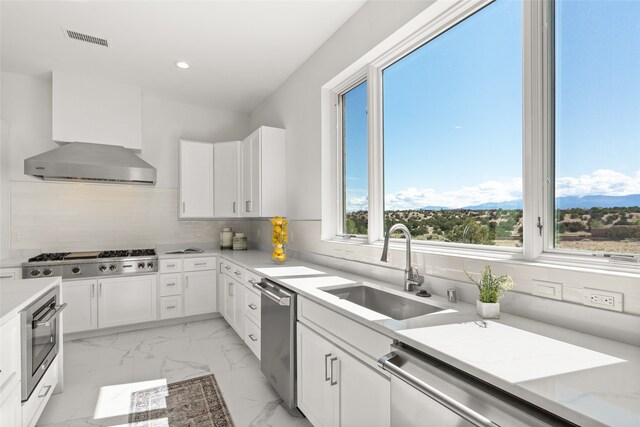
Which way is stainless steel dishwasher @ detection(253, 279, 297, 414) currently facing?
to the viewer's left

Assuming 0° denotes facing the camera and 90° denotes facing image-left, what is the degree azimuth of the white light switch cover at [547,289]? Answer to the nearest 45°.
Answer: approximately 45°

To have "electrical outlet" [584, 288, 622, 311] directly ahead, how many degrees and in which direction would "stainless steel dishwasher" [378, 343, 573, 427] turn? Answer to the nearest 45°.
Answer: approximately 180°

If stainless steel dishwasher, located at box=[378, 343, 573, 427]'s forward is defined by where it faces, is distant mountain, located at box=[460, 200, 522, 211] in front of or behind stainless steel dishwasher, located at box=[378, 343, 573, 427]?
behind

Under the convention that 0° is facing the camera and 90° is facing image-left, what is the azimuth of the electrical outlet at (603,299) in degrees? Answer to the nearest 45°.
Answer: approximately 45°

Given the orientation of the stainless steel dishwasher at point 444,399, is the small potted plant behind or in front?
behind

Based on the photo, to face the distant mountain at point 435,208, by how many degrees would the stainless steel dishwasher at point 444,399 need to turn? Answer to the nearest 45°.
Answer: approximately 135° to its right

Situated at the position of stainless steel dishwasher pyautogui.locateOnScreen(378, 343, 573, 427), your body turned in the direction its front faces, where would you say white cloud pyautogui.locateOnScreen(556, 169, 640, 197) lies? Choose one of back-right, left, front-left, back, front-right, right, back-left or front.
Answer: back
